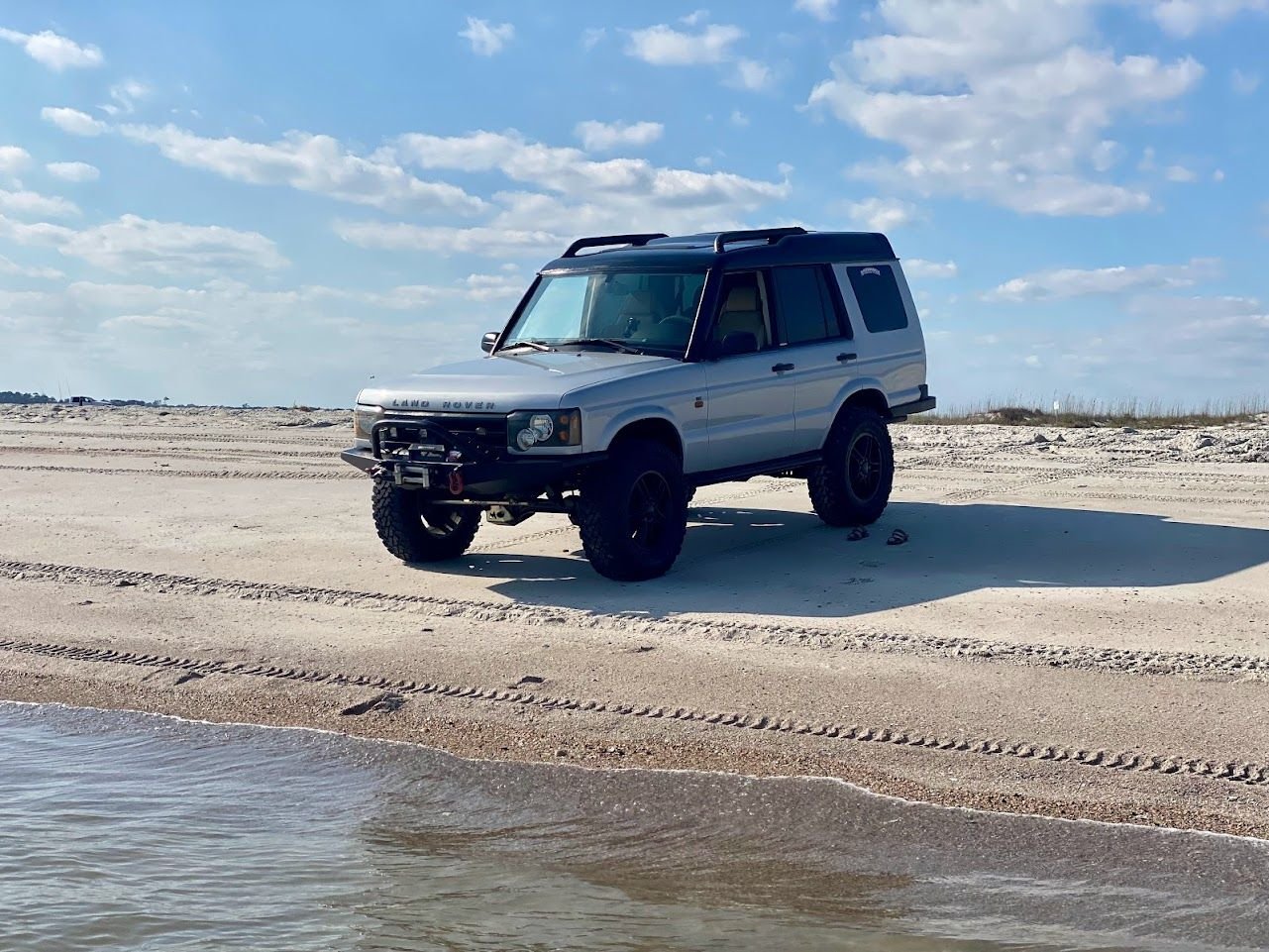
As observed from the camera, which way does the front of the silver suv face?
facing the viewer and to the left of the viewer
